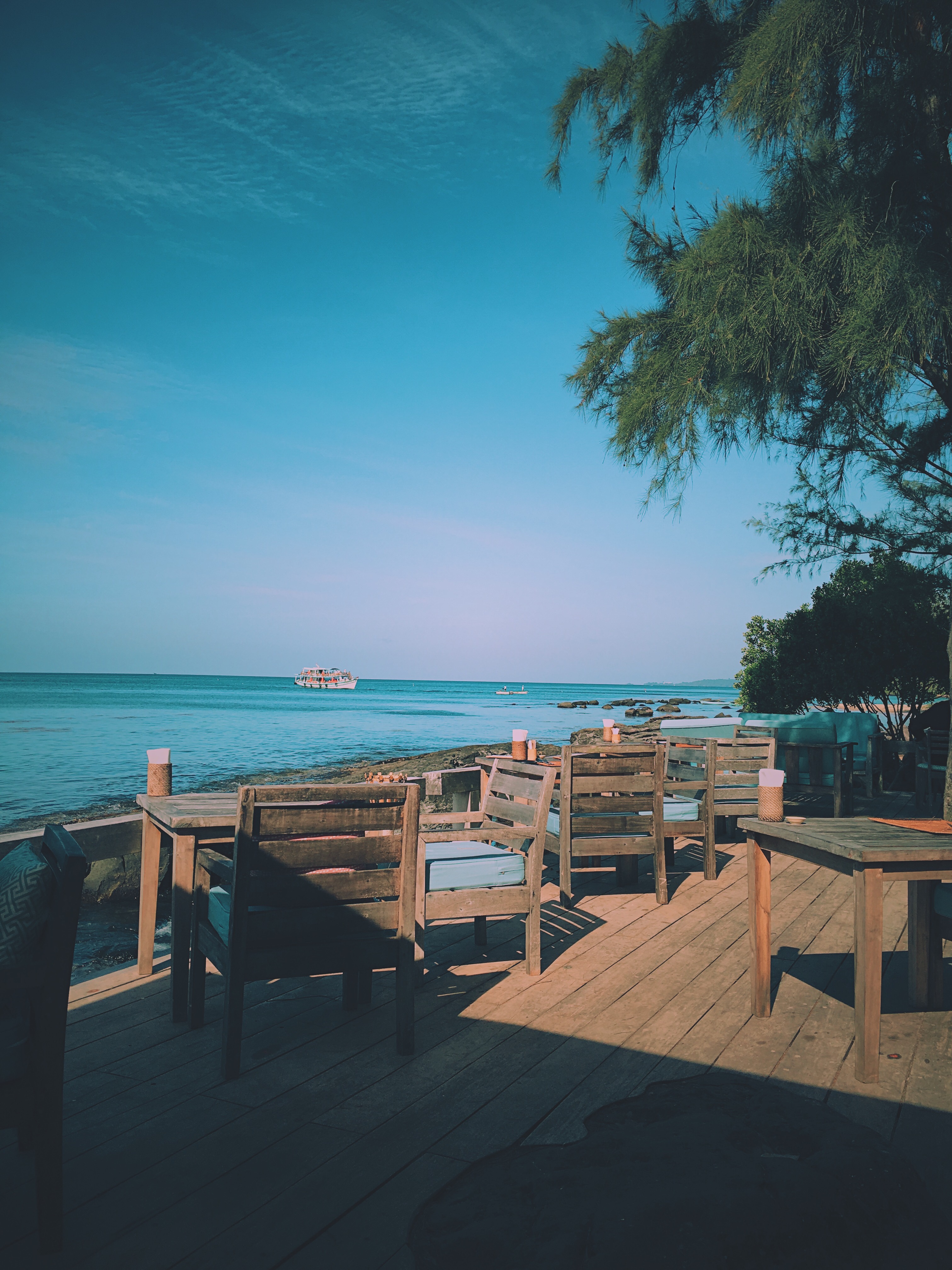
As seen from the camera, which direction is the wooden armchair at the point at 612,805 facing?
away from the camera

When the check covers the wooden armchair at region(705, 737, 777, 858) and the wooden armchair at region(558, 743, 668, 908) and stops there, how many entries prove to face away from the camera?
2

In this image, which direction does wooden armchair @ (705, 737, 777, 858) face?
away from the camera

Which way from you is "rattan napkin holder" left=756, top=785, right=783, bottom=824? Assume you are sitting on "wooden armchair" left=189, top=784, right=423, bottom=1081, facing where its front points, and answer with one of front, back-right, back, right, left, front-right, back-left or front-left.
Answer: right

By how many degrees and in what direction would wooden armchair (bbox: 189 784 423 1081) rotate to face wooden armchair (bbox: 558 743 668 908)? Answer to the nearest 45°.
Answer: approximately 45° to its right

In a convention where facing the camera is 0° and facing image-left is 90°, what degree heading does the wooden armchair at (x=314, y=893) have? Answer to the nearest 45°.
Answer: approximately 180°

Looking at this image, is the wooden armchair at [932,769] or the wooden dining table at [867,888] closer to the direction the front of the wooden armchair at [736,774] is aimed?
the wooden armchair

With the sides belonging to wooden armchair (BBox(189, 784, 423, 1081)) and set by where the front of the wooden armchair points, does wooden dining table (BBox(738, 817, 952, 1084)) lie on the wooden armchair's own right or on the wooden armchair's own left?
on the wooden armchair's own right

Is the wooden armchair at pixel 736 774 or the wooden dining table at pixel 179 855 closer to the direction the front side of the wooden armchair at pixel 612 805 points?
the wooden armchair

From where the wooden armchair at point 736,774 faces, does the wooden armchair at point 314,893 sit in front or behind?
behind

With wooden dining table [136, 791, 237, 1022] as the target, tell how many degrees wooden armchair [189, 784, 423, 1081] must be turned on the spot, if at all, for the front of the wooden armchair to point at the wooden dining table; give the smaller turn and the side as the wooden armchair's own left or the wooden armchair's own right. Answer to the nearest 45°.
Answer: approximately 45° to the wooden armchair's own left

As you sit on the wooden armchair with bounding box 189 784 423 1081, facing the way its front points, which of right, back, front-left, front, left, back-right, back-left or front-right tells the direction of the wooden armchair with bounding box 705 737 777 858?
front-right

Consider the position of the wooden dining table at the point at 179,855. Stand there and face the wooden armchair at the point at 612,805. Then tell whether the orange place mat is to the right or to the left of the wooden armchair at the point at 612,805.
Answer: right

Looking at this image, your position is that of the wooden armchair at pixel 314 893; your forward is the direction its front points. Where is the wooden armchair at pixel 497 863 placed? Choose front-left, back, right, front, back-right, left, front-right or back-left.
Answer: front-right

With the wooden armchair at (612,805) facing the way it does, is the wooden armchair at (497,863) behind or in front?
behind
